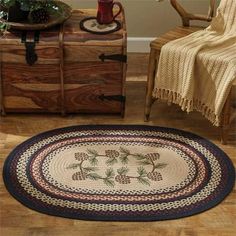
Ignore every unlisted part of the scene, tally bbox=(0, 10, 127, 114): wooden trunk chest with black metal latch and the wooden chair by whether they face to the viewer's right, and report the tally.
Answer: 0

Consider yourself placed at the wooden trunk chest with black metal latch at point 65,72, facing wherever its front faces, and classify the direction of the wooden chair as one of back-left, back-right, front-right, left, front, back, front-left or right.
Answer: left

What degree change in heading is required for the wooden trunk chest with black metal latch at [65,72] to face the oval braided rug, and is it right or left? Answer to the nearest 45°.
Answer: approximately 45° to its left

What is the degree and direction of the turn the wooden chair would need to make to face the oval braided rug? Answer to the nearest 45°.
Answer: approximately 45° to its left

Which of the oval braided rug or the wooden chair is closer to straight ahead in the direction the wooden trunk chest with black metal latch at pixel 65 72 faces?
the oval braided rug
